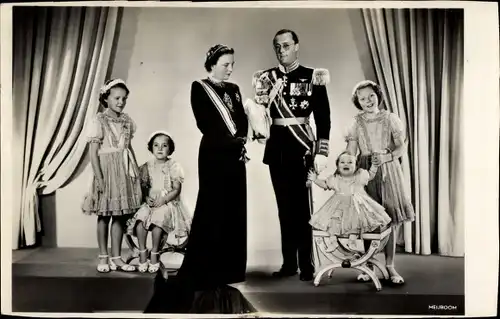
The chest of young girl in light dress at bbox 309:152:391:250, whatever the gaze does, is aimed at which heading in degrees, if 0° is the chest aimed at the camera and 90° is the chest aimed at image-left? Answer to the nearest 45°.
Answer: approximately 0°

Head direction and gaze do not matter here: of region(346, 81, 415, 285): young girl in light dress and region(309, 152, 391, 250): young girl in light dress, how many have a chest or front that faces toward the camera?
2
